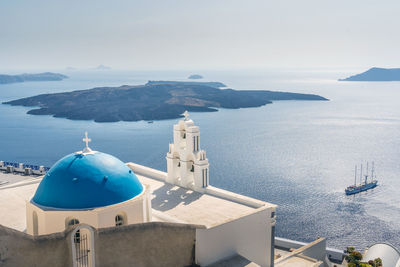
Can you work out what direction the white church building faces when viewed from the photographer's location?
facing away from the viewer and to the right of the viewer
